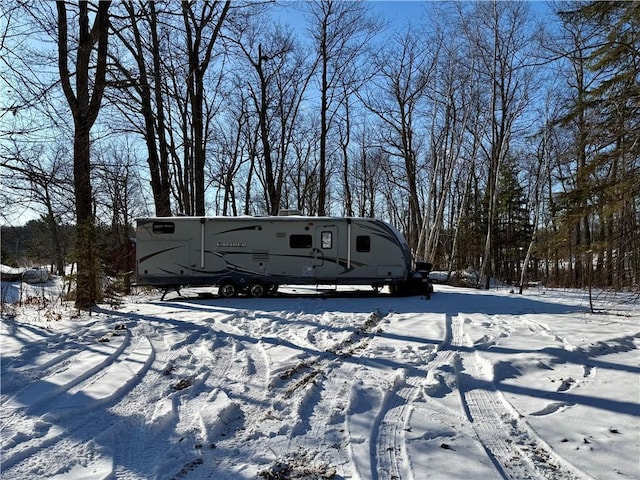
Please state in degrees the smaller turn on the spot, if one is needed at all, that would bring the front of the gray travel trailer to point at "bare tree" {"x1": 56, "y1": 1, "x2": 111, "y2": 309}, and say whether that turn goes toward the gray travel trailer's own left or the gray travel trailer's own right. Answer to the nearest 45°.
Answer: approximately 135° to the gray travel trailer's own right

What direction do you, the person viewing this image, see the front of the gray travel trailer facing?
facing to the right of the viewer
